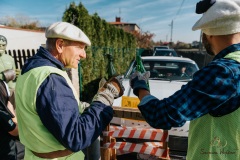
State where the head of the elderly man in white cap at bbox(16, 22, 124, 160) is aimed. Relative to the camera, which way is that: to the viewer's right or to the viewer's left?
to the viewer's right

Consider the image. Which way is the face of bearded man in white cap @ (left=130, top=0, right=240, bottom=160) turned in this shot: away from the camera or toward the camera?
away from the camera

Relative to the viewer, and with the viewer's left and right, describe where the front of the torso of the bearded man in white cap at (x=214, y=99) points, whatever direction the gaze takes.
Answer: facing away from the viewer and to the left of the viewer

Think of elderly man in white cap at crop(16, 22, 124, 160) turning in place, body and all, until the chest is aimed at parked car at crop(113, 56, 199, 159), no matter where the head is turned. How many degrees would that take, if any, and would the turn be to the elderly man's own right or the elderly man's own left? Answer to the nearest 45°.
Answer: approximately 45° to the elderly man's own left

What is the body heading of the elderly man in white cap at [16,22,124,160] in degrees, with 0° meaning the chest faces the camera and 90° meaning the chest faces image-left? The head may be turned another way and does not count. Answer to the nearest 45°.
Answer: approximately 270°

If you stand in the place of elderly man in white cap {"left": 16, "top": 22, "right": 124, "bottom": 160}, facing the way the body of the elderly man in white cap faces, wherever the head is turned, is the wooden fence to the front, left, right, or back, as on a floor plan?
left

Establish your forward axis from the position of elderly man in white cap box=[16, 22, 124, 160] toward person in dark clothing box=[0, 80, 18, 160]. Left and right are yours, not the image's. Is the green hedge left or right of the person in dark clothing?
right
